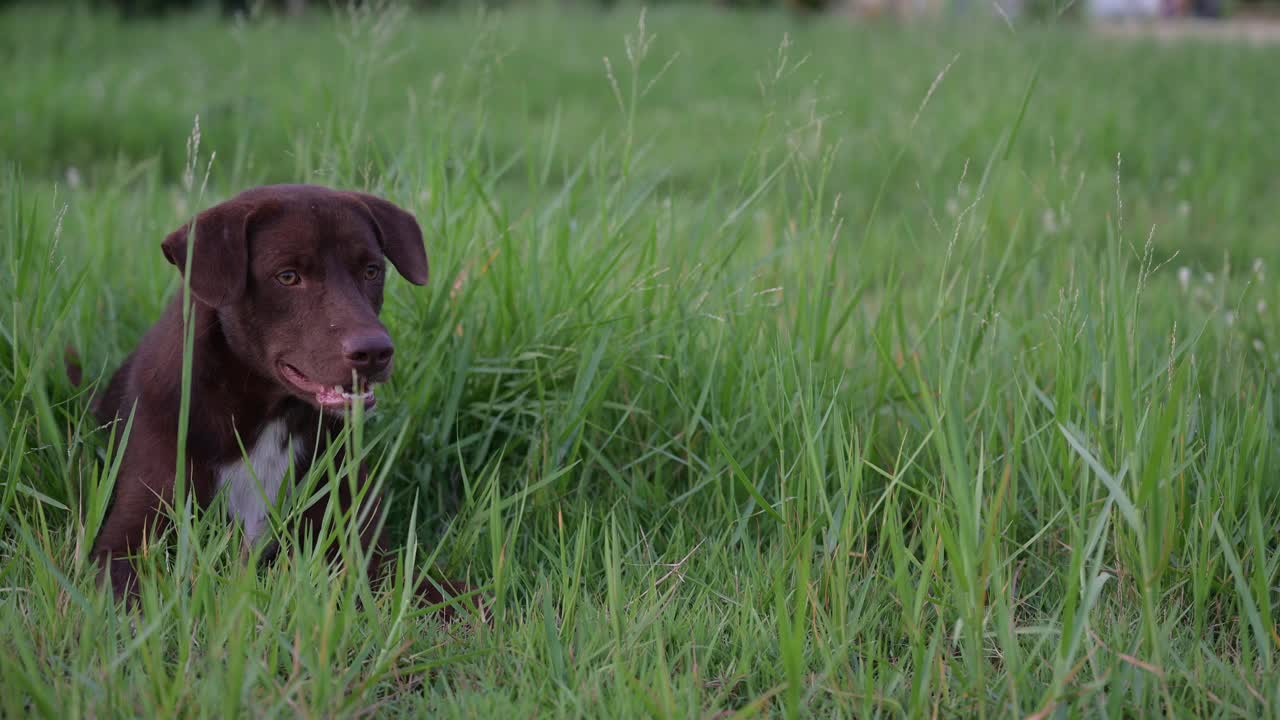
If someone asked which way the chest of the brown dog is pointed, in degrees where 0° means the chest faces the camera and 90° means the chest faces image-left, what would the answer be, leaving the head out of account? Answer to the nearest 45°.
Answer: approximately 315°
